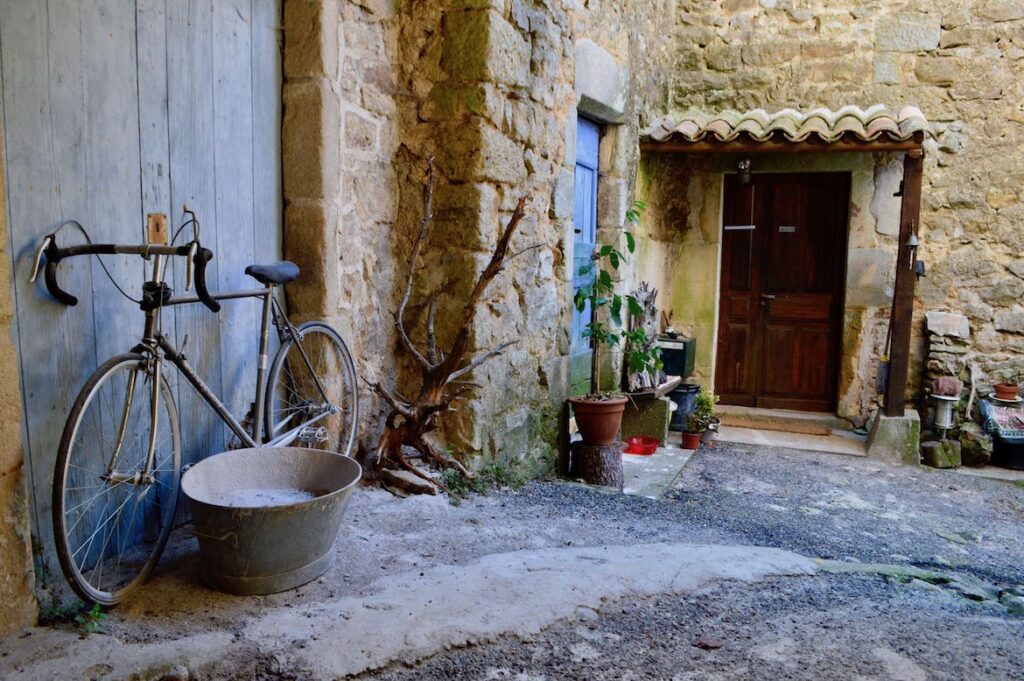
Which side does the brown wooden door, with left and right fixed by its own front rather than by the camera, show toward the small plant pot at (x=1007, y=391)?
left

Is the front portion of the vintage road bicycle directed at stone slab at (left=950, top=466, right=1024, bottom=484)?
no

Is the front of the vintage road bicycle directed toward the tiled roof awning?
no

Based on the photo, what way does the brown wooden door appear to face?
toward the camera

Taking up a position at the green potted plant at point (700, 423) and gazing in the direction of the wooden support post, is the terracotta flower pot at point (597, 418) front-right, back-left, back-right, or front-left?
back-right

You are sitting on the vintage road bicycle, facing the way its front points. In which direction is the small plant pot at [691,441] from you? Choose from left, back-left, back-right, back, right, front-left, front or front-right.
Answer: back

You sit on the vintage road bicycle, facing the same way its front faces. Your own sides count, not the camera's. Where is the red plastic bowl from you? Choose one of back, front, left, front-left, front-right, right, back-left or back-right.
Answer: back

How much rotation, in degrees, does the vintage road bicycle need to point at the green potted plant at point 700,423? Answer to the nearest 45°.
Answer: approximately 180°

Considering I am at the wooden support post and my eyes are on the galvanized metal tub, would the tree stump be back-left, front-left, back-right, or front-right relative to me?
front-right

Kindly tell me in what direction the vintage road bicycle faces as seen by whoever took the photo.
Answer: facing the viewer and to the left of the viewer

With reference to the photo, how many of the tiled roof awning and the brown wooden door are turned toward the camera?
2

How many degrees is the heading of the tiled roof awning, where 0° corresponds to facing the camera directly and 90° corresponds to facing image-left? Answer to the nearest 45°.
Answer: approximately 0°

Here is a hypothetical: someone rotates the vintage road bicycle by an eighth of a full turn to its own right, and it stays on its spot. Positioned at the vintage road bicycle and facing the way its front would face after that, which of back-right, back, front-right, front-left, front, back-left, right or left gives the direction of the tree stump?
back-right
